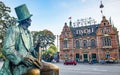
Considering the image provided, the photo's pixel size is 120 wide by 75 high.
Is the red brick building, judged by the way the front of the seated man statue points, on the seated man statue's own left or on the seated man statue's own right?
on the seated man statue's own left

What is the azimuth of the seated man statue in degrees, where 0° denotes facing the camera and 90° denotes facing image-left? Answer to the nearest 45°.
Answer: approximately 315°
